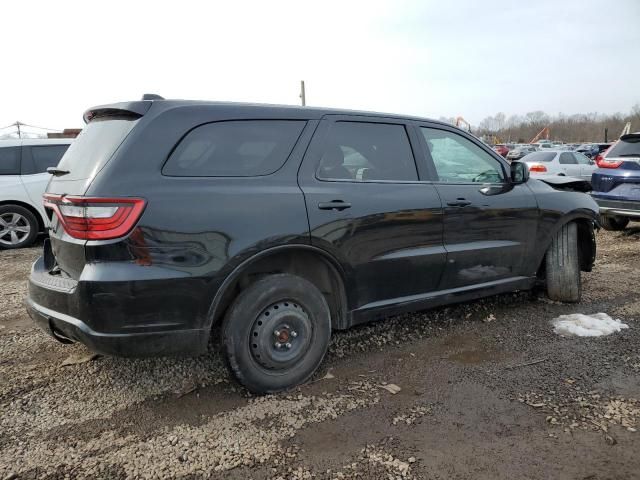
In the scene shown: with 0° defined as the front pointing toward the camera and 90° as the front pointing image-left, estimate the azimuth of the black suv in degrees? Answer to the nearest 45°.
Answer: approximately 225°

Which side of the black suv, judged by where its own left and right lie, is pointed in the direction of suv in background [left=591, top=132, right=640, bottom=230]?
front

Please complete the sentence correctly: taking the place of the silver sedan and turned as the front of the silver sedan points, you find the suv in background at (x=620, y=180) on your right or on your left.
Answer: on your right

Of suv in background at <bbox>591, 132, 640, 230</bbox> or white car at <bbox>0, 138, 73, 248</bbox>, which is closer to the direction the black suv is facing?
the suv in background

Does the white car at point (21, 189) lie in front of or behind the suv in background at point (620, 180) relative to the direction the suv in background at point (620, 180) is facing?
behind

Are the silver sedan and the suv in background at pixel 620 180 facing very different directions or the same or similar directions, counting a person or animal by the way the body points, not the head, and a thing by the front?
same or similar directions

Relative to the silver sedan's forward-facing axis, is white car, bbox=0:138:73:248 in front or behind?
behind

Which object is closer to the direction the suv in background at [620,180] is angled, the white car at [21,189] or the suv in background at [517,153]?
the suv in background

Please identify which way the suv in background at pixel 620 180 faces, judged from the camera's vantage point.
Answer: facing away from the viewer and to the right of the viewer

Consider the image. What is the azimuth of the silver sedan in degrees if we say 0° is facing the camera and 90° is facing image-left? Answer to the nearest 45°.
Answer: approximately 225°

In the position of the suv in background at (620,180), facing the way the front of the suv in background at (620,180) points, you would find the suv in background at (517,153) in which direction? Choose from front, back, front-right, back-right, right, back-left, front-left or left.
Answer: front-left
